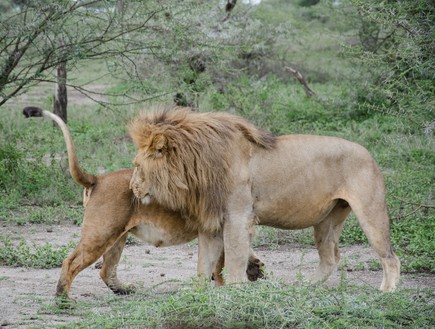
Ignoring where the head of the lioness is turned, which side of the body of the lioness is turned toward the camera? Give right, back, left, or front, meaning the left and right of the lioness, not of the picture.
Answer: right

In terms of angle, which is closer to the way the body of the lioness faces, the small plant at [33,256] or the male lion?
the male lion

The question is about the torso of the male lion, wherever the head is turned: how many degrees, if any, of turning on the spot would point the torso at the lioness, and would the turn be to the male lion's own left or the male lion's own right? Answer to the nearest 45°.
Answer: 0° — it already faces it

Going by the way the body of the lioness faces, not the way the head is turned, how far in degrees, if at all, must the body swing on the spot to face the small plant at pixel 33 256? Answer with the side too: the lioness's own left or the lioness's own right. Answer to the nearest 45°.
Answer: approximately 135° to the lioness's own left

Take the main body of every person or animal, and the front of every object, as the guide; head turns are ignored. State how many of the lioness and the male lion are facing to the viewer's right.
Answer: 1

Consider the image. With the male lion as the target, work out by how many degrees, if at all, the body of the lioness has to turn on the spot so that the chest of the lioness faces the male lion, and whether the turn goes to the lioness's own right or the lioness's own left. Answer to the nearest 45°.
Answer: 0° — it already faces it

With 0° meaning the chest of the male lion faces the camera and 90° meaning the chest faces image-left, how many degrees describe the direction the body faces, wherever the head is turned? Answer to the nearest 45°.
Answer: approximately 90°

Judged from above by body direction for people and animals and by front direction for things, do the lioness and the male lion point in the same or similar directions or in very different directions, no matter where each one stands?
very different directions
